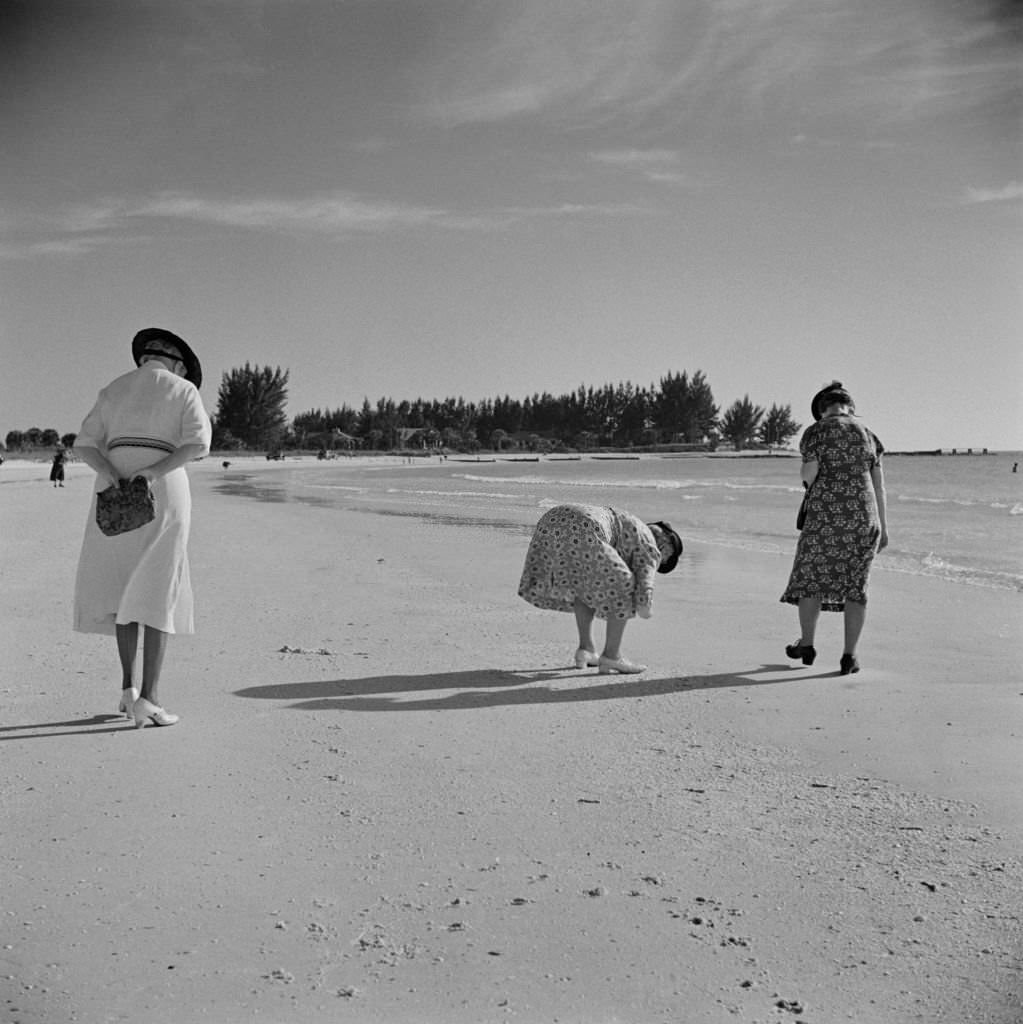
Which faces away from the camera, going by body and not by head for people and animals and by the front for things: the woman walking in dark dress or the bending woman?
the woman walking in dark dress

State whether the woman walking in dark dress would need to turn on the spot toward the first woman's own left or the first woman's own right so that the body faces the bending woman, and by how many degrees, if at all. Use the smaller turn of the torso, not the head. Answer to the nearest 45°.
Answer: approximately 135° to the first woman's own left

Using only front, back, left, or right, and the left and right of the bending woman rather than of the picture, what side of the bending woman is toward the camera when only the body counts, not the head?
right

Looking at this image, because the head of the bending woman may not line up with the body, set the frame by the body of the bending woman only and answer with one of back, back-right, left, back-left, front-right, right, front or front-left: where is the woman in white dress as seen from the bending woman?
back-right

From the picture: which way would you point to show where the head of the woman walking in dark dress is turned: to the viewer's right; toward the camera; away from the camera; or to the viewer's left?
away from the camera

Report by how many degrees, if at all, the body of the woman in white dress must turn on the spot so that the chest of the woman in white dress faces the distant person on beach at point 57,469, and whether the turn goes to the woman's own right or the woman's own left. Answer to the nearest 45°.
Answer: approximately 45° to the woman's own left

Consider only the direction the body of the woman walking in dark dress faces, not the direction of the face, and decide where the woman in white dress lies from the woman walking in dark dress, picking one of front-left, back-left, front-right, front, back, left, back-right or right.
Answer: back-left

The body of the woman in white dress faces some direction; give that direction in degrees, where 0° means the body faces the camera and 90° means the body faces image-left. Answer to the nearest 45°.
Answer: approximately 225°

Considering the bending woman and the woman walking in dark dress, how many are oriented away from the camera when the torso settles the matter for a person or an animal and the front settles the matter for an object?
1

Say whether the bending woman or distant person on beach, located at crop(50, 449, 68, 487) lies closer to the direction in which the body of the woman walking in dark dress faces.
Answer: the distant person on beach

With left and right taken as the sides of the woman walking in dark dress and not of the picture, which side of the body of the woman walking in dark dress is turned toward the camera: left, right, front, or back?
back
